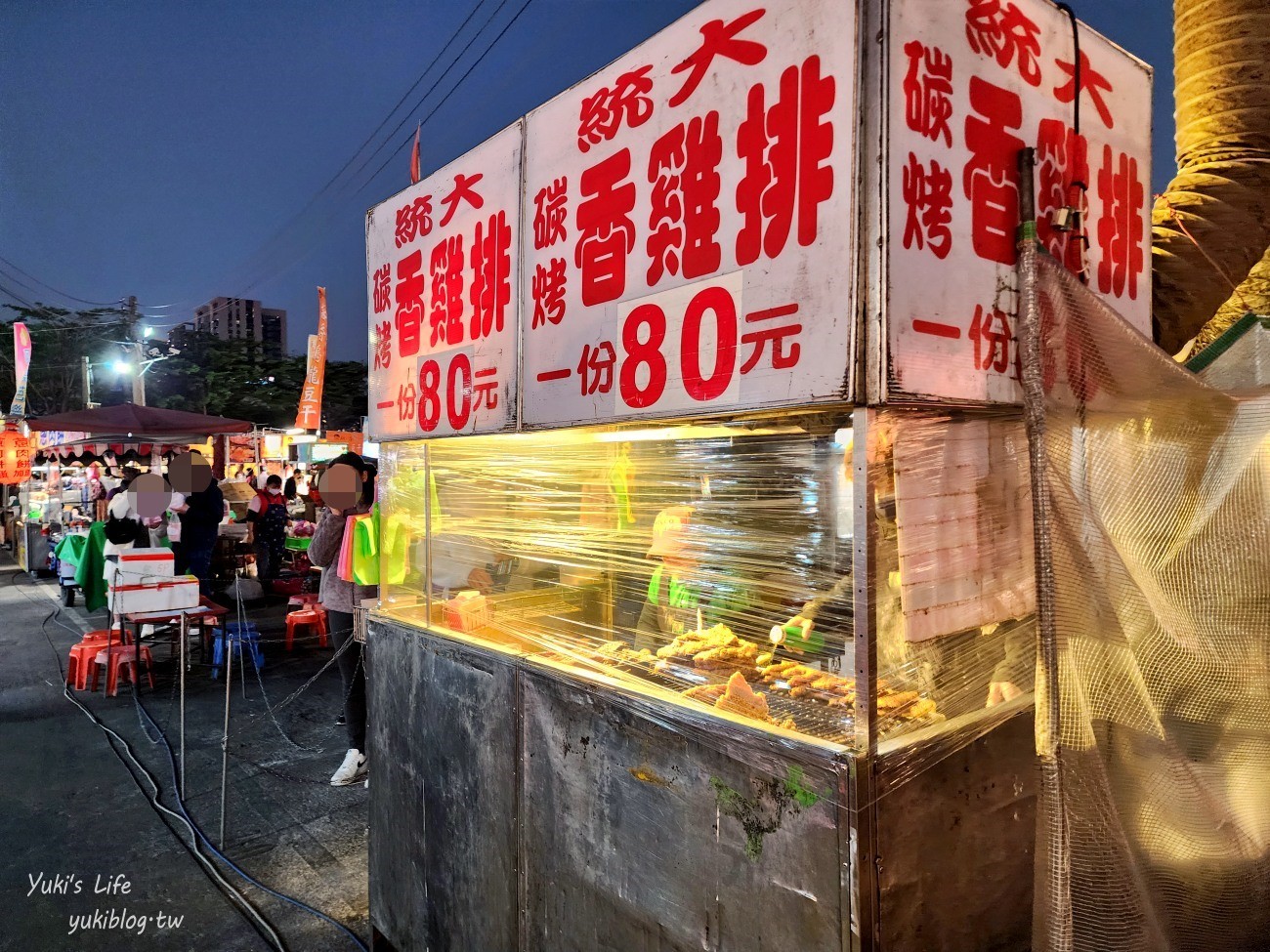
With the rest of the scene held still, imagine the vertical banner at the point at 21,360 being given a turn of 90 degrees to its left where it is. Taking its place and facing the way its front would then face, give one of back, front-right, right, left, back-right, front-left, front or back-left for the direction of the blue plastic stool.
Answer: right

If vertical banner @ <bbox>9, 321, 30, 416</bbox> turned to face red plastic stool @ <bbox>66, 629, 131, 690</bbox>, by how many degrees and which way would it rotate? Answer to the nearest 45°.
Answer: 0° — it already faces it

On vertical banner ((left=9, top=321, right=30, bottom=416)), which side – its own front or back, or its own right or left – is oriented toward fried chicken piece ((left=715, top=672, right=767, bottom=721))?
front

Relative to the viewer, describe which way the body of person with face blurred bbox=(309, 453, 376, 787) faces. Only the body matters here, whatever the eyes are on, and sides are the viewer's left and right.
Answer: facing the viewer and to the left of the viewer

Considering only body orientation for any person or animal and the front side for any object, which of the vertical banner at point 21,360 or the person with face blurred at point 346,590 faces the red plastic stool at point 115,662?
the vertical banner

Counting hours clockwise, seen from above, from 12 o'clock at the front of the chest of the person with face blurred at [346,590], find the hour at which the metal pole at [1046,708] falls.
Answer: The metal pole is roughly at 10 o'clock from the person with face blurred.

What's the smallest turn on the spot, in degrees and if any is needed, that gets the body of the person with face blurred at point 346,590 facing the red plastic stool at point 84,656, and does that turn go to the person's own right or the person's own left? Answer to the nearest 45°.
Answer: approximately 90° to the person's own right

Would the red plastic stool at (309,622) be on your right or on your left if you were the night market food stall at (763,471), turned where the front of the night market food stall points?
on your right

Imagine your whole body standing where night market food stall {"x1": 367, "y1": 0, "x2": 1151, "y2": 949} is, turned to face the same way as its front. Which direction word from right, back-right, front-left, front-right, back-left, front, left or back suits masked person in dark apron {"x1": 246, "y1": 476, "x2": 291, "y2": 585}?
right

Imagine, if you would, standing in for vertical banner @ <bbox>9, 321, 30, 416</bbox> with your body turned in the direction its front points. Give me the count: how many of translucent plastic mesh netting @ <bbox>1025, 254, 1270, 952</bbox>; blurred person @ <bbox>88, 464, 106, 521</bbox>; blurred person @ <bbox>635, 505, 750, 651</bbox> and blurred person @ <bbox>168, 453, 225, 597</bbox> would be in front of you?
4

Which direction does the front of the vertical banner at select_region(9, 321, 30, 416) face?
toward the camera

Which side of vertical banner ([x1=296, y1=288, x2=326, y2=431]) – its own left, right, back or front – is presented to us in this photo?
front

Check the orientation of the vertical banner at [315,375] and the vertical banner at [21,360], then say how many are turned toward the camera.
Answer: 2

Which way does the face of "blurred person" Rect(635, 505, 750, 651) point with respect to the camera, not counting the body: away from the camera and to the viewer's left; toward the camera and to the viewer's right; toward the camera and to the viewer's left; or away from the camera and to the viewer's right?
toward the camera and to the viewer's left

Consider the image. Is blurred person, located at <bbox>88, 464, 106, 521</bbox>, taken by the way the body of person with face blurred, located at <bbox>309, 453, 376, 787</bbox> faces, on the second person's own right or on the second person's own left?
on the second person's own right

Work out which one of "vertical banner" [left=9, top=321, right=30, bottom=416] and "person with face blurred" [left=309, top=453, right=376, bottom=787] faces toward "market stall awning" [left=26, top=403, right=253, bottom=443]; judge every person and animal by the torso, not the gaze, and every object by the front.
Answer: the vertical banner

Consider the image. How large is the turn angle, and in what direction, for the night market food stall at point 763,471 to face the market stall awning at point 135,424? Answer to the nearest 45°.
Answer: approximately 90° to its right

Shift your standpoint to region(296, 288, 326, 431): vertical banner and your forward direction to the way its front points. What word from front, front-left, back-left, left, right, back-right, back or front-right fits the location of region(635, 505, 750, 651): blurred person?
front

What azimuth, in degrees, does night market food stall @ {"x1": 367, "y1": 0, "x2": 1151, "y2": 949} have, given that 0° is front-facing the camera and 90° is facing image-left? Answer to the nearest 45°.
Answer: approximately 45°

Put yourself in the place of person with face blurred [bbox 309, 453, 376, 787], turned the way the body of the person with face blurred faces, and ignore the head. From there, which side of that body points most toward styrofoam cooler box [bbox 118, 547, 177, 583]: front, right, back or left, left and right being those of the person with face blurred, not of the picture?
right
